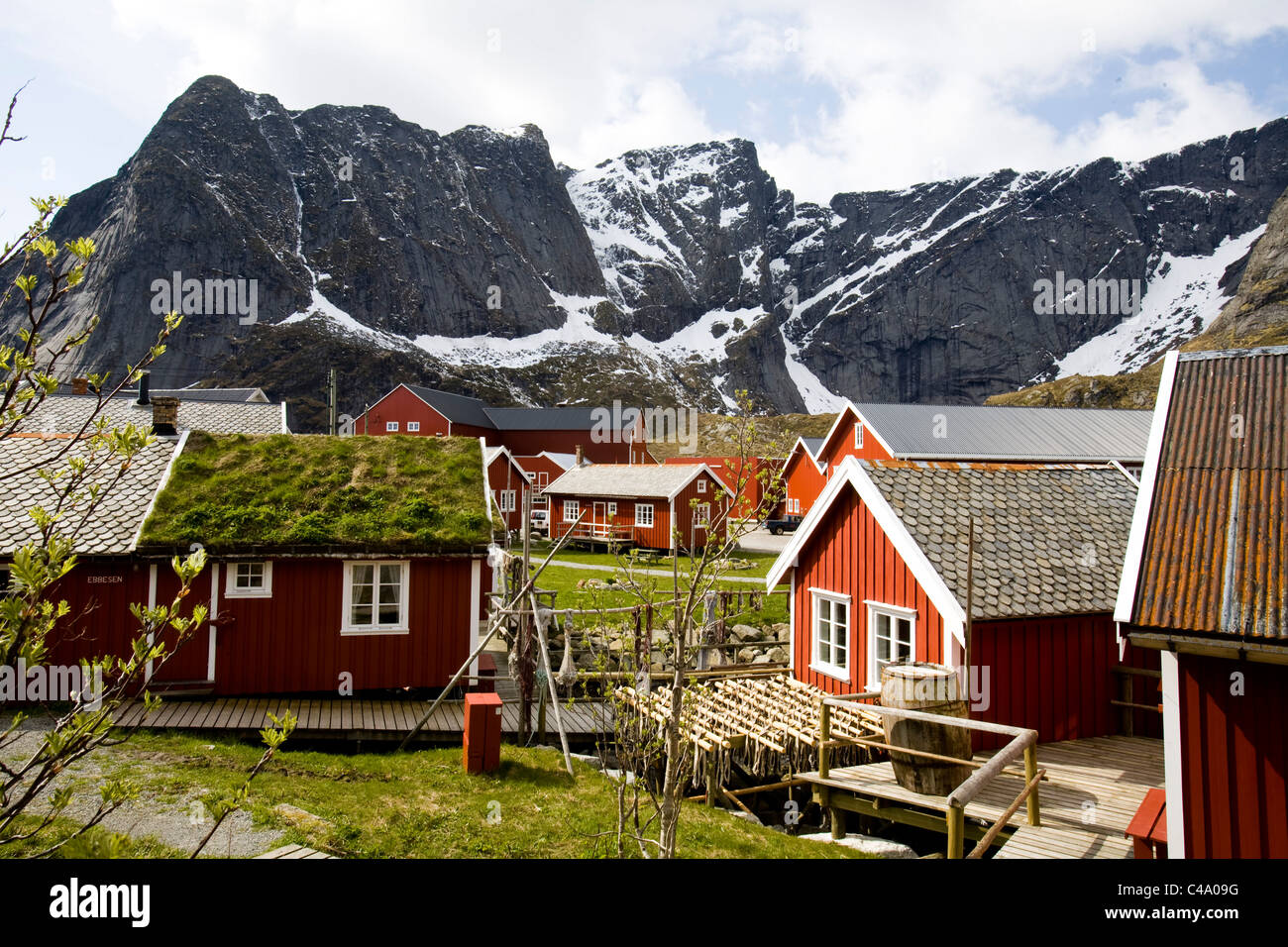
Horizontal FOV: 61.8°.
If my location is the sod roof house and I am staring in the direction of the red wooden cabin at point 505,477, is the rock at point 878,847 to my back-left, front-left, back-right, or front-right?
back-right

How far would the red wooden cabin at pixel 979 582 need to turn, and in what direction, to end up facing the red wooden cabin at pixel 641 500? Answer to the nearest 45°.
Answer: approximately 90° to its right

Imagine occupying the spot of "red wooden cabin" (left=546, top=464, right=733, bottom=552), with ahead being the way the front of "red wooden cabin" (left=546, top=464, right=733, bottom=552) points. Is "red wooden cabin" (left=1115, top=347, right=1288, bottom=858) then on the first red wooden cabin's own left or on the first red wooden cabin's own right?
on the first red wooden cabin's own left

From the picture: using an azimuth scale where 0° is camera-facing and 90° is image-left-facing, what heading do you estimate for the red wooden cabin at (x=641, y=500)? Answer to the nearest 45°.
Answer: approximately 45°

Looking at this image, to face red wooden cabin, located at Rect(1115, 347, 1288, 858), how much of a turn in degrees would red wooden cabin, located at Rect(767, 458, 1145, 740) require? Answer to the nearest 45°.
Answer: approximately 45° to its left

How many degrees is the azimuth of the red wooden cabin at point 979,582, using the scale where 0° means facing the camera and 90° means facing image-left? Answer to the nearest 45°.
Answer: approximately 45°
